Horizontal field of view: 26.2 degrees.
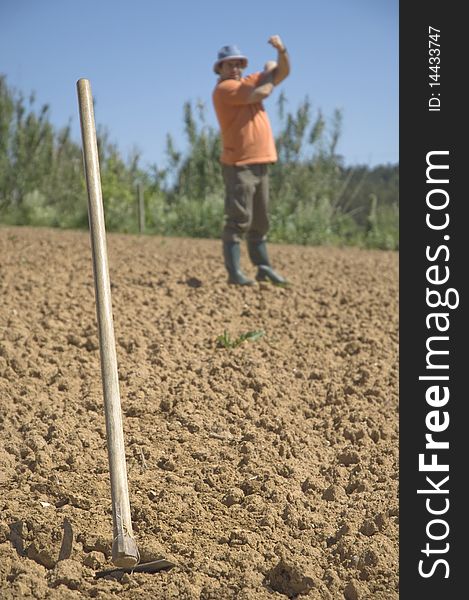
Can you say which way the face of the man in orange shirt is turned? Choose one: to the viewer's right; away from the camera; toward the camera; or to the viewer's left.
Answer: toward the camera

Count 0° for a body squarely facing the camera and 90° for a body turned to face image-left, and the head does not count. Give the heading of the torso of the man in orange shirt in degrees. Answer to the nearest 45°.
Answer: approximately 315°

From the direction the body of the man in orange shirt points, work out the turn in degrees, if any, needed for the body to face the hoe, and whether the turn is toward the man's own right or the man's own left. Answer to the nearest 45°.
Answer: approximately 45° to the man's own right
